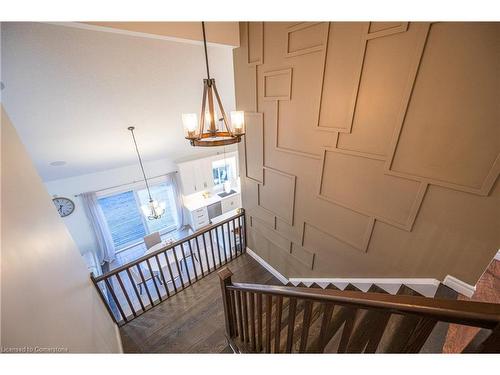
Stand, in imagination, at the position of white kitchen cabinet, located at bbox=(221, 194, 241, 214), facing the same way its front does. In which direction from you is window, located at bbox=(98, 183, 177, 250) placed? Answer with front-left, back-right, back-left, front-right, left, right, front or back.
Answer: back-right

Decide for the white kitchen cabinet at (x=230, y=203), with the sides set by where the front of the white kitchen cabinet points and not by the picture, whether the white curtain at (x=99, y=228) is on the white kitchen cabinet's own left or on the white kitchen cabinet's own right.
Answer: on the white kitchen cabinet's own right

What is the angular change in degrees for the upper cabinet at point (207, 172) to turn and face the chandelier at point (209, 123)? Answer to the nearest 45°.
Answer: approximately 45° to its right

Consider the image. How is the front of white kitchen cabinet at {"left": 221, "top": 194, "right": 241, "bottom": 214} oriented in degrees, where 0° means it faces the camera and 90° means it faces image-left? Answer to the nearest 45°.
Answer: approximately 315°

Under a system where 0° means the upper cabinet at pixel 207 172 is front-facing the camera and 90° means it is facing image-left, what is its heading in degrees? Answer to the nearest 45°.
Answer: approximately 315°

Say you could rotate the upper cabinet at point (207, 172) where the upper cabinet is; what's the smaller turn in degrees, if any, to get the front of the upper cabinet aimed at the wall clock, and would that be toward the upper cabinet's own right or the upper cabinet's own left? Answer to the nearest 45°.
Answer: approximately 135° to the upper cabinet's own right

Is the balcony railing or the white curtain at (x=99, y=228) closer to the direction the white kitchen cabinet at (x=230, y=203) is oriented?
the balcony railing
